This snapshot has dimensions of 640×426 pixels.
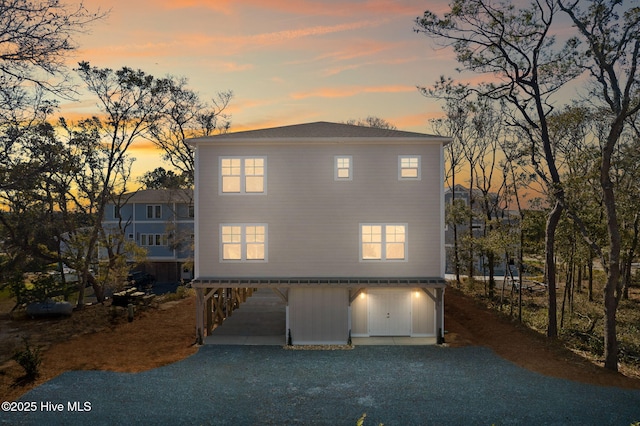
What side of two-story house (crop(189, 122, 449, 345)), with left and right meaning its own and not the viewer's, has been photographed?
front

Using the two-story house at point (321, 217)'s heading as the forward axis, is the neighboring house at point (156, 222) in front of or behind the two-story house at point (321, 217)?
behind

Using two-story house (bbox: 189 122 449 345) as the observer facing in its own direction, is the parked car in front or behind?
behind
